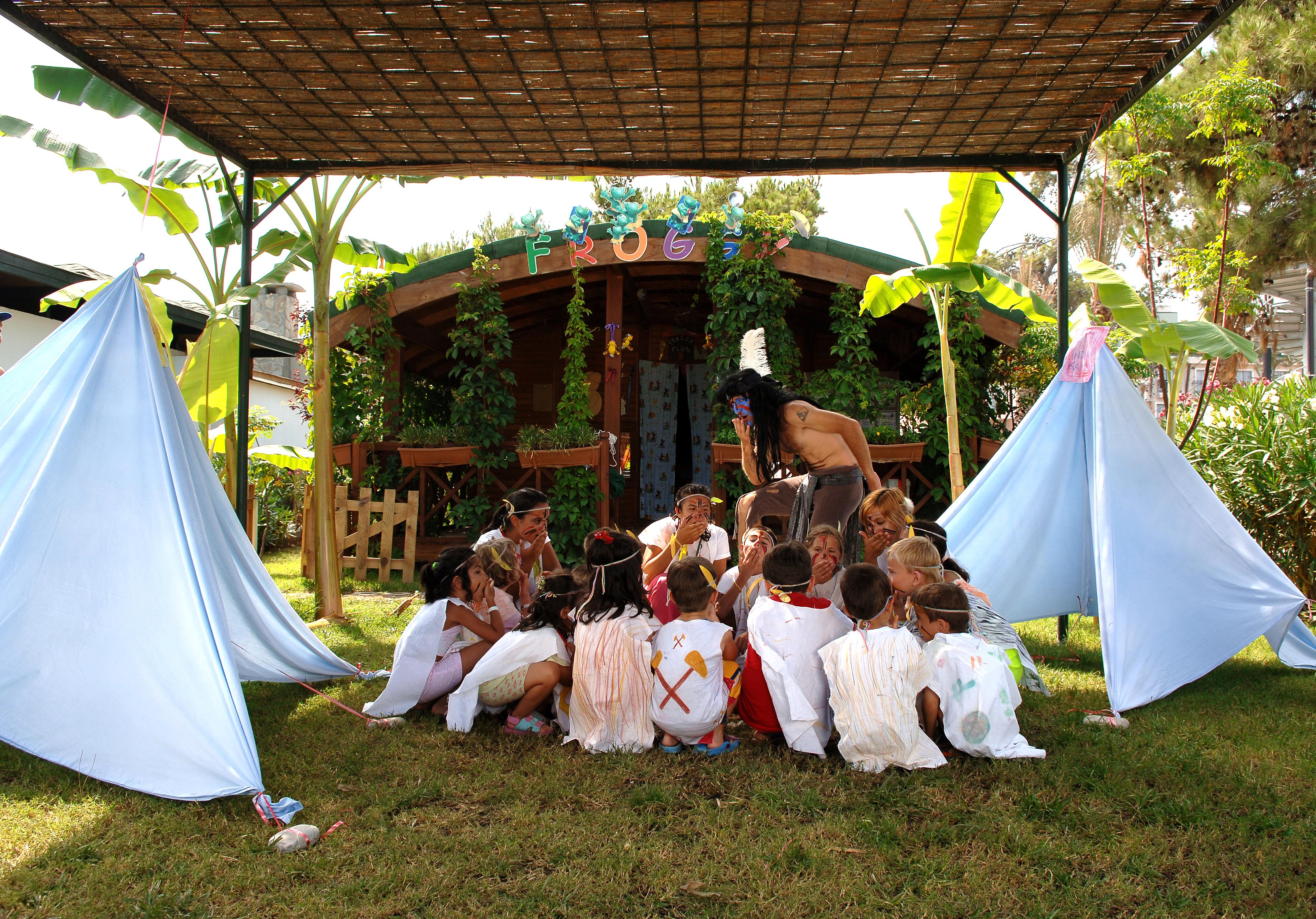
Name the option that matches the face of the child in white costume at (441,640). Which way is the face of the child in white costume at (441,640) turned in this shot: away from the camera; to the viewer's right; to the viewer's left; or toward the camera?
to the viewer's right

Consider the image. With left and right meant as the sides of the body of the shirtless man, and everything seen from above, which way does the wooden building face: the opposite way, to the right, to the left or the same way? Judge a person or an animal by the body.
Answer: to the left

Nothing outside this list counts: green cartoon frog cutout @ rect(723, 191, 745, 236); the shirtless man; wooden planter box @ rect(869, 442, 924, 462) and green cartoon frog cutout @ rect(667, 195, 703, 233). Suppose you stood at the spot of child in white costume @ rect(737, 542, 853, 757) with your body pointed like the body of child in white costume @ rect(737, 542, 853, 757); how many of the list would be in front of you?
4

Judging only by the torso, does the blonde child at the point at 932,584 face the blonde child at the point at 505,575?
yes

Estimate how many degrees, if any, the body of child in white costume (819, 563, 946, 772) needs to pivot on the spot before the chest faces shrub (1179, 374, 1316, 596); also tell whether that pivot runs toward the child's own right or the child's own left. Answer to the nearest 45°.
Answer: approximately 45° to the child's own right

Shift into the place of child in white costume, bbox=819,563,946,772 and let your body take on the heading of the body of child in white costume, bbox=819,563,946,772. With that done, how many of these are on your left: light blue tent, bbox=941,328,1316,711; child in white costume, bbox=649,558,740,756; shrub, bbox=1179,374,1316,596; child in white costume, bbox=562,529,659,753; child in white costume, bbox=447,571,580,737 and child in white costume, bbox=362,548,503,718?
4

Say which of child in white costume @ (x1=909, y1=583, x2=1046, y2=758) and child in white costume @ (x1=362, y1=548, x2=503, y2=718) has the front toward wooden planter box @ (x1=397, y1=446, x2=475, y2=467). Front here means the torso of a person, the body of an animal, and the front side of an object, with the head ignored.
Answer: child in white costume @ (x1=909, y1=583, x2=1046, y2=758)

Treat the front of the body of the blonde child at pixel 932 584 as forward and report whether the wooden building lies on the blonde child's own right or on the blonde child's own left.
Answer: on the blonde child's own right

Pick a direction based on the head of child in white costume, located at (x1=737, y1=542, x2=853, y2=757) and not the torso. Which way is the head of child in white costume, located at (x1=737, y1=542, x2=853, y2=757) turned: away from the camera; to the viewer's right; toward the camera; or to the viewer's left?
away from the camera

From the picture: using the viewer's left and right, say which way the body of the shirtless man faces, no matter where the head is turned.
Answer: facing to the left of the viewer

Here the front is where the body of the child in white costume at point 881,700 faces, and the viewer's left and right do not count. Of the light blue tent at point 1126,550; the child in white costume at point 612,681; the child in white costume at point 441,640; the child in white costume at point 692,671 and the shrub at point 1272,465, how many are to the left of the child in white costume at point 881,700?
3

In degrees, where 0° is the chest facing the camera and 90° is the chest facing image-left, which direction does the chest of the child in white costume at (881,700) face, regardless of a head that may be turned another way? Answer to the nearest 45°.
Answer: approximately 180°

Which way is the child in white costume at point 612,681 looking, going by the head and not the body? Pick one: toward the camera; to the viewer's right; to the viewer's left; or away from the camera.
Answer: away from the camera
